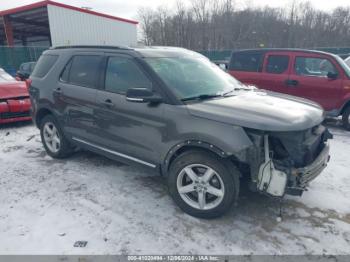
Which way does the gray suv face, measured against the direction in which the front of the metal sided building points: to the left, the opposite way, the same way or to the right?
to the left

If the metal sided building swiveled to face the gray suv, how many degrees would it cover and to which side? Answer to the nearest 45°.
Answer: approximately 45° to its left

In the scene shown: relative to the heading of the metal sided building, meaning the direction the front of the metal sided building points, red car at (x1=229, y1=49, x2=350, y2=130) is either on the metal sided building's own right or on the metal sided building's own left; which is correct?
on the metal sided building's own left

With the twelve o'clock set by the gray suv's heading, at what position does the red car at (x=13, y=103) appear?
The red car is roughly at 6 o'clock from the gray suv.

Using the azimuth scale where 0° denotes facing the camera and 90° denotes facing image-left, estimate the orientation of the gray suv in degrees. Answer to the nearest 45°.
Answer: approximately 315°

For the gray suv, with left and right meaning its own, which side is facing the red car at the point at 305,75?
left

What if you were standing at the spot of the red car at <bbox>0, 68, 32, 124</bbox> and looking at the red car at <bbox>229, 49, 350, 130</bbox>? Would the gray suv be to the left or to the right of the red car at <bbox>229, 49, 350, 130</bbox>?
right
